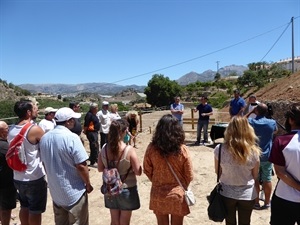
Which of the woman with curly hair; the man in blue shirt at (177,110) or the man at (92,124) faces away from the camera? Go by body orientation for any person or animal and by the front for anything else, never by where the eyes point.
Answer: the woman with curly hair

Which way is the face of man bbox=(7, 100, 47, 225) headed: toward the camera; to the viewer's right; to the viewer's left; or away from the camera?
to the viewer's right

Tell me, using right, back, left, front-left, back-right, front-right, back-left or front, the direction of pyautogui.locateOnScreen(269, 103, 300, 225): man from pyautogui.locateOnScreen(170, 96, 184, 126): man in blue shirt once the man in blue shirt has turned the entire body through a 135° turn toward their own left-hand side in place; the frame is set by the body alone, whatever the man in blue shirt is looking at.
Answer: back-right

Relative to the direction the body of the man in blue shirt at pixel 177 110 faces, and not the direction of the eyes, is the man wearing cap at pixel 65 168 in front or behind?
in front

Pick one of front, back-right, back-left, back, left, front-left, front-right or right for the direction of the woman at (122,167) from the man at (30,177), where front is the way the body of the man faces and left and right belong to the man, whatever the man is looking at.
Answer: right

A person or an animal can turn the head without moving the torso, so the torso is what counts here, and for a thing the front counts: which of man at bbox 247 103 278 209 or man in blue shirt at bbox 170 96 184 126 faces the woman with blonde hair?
the man in blue shirt

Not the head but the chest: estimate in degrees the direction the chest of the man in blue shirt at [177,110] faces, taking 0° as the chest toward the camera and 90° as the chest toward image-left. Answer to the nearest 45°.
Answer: approximately 0°

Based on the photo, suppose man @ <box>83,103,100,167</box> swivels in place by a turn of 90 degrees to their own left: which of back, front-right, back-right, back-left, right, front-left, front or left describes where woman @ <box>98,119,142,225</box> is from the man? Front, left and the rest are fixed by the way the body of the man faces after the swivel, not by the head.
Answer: back

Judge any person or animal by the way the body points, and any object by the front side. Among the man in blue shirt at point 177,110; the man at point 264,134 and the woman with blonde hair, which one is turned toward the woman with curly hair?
the man in blue shirt

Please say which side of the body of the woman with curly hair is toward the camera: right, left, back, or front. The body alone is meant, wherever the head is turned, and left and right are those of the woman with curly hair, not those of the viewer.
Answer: back

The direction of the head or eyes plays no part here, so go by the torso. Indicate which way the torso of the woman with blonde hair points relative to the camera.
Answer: away from the camera

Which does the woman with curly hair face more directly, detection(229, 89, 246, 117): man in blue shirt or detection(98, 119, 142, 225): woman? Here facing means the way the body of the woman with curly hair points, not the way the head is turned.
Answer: the man in blue shirt

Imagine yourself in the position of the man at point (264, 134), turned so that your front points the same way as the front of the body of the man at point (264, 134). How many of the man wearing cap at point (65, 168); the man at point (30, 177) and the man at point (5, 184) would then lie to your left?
3

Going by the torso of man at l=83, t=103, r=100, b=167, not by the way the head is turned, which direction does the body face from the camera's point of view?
to the viewer's right

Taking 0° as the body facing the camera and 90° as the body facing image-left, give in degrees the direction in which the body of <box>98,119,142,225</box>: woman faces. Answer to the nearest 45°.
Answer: approximately 225°

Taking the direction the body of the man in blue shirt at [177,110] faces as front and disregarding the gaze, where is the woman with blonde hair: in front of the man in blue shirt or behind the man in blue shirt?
in front

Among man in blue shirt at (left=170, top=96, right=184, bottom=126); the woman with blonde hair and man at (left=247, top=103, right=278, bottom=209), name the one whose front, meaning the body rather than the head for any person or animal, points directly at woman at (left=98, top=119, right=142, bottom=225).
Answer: the man in blue shirt

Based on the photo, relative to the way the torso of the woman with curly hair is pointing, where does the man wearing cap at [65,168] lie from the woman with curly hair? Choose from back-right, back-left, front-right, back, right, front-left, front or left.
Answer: left

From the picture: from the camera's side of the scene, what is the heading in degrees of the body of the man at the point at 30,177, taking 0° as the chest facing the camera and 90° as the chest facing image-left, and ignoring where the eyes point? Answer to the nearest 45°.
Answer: approximately 225°
